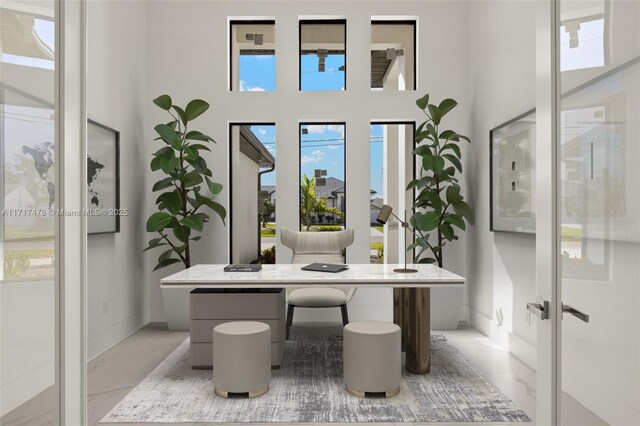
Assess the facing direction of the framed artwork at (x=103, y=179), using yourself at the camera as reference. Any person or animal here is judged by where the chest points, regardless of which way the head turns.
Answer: facing the viewer and to the right of the viewer

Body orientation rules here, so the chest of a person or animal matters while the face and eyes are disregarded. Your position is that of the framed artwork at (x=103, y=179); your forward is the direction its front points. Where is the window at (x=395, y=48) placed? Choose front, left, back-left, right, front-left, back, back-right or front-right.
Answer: front-left

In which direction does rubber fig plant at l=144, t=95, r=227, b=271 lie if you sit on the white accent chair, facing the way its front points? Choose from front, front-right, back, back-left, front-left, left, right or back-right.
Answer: right

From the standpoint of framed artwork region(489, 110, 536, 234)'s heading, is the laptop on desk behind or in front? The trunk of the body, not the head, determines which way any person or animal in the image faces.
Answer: in front

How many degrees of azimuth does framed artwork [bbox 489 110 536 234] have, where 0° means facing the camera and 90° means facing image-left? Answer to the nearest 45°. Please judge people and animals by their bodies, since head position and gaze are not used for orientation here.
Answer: approximately 45°

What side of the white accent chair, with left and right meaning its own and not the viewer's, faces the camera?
front

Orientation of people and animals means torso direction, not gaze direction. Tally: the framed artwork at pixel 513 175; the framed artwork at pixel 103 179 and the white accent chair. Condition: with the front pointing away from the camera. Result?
0

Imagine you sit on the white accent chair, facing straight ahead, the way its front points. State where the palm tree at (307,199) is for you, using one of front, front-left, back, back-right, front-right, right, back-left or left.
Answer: back

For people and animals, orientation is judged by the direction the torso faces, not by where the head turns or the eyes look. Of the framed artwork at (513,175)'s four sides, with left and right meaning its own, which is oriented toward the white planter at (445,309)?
right

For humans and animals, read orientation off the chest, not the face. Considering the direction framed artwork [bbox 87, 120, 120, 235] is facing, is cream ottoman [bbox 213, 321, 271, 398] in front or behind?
in front

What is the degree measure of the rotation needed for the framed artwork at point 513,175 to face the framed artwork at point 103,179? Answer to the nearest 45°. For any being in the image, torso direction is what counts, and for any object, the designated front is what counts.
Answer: approximately 45° to its right

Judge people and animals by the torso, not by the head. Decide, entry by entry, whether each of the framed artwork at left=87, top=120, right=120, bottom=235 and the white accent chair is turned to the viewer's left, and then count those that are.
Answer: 0

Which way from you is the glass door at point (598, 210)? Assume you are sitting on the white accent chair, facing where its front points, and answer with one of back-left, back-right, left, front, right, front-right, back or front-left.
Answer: front

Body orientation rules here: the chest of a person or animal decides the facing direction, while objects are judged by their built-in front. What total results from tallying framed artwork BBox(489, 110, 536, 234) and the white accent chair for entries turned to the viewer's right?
0

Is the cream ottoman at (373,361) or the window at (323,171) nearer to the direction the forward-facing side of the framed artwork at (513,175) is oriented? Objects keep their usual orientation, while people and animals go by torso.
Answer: the cream ottoman

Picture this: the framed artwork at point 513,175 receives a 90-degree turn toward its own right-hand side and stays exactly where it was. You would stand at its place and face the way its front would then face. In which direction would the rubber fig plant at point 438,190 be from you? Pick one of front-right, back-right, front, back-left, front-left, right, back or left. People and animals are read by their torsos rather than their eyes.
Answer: front
